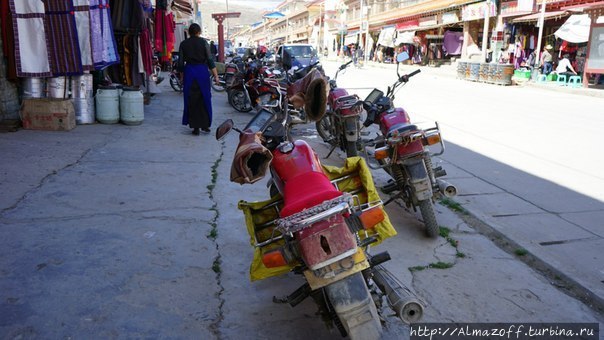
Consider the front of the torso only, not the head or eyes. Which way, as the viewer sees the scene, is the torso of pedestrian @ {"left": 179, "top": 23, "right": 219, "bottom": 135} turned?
away from the camera

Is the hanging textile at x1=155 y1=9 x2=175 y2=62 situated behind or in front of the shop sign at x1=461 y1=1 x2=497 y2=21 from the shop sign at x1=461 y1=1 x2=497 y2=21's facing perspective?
in front

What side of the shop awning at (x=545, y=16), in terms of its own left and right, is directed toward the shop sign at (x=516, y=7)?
right

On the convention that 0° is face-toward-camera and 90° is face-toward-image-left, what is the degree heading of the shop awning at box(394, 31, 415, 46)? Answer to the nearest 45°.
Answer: approximately 45°

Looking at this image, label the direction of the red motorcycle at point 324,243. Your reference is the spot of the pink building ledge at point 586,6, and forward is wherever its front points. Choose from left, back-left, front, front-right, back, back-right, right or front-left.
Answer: front-left

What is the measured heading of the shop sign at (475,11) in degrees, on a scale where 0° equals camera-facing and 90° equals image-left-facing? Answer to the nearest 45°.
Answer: approximately 45°

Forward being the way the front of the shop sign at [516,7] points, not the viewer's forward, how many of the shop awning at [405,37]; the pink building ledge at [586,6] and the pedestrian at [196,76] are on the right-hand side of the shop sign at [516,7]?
1

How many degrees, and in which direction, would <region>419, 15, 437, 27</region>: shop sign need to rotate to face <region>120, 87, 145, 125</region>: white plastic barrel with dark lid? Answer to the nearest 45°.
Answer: approximately 45° to its left

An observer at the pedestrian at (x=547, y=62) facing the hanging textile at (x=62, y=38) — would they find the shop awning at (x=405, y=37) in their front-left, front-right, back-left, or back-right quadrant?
back-right

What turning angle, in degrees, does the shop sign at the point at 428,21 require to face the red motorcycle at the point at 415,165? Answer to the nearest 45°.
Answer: approximately 45° to its left

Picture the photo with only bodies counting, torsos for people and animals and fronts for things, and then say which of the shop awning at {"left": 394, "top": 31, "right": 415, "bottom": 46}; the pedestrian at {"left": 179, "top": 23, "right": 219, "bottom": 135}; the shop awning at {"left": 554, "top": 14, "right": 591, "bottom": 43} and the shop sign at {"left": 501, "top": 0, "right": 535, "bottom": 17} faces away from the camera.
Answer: the pedestrian

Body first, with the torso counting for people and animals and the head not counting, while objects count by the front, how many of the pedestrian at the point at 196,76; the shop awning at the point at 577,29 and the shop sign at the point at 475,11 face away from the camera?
1
